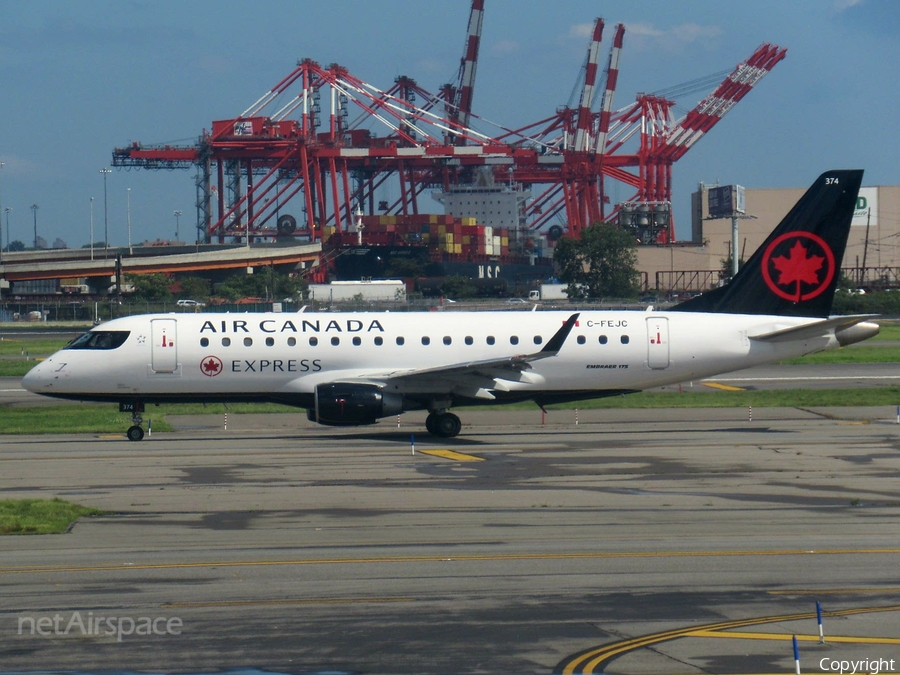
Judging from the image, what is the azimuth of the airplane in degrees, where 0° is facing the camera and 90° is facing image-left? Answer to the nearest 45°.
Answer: approximately 90°
